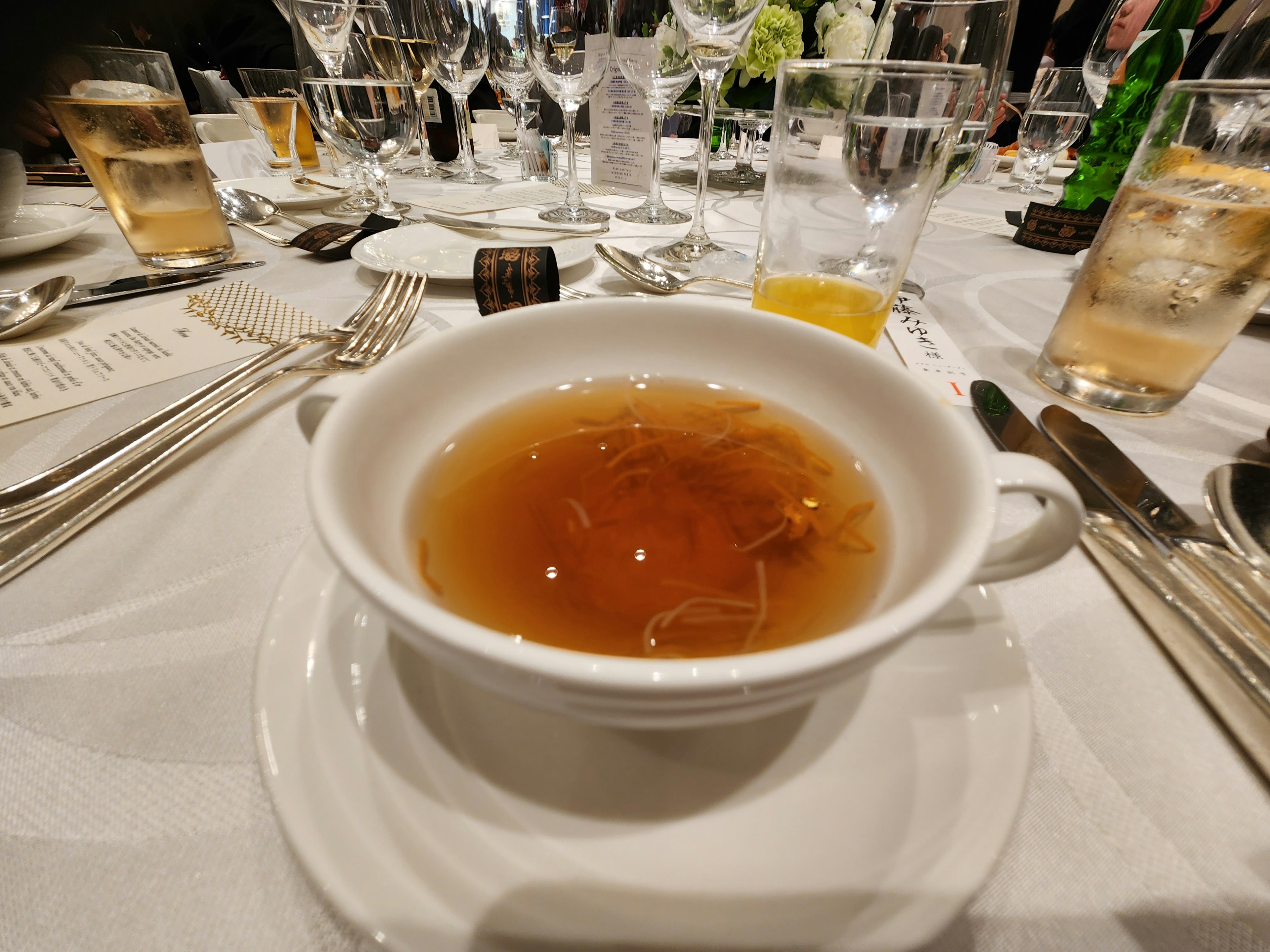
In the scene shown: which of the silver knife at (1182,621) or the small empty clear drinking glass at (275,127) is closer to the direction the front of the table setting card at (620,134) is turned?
the silver knife

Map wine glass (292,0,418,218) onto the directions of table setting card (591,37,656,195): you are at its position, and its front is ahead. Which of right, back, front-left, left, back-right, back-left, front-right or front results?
right

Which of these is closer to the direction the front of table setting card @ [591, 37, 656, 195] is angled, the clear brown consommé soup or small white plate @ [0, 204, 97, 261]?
the clear brown consommé soup

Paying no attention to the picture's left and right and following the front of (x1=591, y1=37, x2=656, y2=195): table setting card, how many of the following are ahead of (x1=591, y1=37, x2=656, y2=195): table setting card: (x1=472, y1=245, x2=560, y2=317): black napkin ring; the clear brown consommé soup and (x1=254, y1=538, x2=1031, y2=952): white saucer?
3

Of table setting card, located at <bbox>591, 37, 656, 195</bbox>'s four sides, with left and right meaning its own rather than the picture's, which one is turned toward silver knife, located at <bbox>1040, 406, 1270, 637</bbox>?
front

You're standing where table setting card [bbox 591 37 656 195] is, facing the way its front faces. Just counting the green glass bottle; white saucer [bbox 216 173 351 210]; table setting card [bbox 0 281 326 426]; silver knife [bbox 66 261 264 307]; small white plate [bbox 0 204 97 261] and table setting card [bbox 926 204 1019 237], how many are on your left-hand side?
2

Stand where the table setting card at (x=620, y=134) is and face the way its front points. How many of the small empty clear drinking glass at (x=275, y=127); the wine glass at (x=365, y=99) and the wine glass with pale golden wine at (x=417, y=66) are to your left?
0

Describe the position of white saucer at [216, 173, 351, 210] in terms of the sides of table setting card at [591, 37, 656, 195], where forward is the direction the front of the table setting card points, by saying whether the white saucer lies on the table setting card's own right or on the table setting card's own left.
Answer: on the table setting card's own right

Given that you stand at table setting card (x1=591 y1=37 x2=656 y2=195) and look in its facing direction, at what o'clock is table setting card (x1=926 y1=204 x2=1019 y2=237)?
table setting card (x1=926 y1=204 x2=1019 y2=237) is roughly at 9 o'clock from table setting card (x1=591 y1=37 x2=656 y2=195).

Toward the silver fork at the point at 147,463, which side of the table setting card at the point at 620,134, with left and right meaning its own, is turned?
front

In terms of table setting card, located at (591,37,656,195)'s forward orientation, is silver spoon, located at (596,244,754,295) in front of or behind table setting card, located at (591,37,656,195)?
in front

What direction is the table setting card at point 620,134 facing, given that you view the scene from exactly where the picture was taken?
facing the viewer

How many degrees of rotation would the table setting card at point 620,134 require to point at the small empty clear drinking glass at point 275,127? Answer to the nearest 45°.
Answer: approximately 90° to its right

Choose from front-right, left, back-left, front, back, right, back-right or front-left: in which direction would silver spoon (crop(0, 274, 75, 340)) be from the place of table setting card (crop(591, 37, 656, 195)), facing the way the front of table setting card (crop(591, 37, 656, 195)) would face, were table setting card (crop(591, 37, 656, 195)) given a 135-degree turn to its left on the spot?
back

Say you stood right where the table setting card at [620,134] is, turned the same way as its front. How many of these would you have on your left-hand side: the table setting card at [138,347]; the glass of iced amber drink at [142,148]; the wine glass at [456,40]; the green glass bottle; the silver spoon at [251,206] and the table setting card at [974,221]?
2

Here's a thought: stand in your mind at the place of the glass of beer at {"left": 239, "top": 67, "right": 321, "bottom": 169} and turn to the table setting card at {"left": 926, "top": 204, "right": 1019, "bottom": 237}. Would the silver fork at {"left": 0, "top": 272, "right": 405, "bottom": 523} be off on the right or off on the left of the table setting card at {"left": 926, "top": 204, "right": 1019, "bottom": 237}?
right
